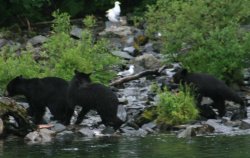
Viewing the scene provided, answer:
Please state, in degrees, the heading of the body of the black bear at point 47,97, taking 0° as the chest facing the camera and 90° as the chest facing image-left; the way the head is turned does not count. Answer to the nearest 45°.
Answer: approximately 90°

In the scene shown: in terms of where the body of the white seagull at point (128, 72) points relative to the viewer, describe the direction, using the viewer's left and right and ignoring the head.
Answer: facing to the right of the viewer

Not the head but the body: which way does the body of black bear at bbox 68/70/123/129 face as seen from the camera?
to the viewer's left

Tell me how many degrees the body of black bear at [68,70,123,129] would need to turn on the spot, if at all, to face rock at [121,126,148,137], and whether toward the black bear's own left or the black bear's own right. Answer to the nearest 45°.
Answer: approximately 180°

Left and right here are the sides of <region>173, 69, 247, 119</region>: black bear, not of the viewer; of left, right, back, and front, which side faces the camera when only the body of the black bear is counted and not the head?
left
